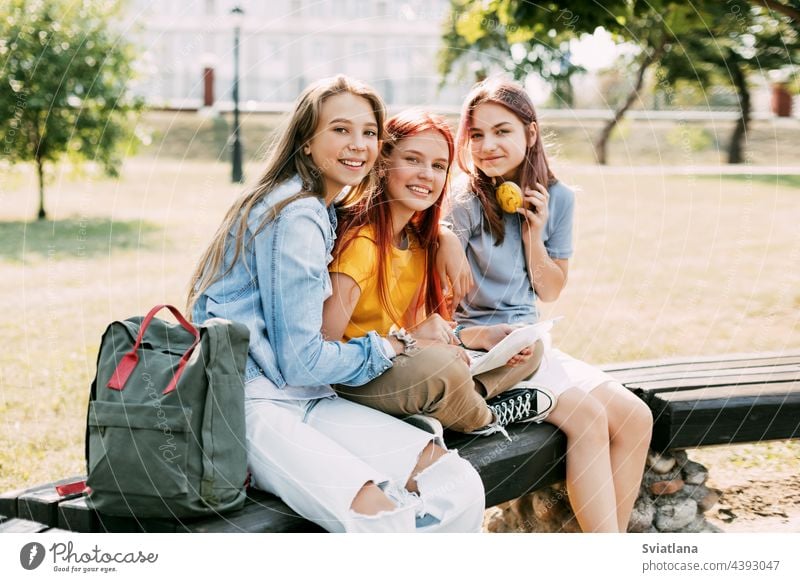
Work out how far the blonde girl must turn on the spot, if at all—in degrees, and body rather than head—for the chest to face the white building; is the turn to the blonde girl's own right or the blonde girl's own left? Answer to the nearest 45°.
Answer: approximately 135° to the blonde girl's own left

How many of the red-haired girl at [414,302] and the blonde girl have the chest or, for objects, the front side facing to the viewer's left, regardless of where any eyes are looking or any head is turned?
0

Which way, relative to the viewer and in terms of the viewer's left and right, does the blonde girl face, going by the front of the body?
facing the viewer and to the right of the viewer

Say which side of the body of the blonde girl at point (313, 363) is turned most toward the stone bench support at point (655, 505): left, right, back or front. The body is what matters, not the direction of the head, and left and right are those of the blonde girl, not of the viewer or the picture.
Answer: left

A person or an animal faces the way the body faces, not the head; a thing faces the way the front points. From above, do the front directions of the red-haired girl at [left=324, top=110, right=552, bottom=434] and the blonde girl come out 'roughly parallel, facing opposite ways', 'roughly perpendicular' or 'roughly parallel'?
roughly parallel

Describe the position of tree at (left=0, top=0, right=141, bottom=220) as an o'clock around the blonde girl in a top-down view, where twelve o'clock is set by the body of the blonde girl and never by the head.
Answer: The tree is roughly at 7 o'clock from the blonde girl.

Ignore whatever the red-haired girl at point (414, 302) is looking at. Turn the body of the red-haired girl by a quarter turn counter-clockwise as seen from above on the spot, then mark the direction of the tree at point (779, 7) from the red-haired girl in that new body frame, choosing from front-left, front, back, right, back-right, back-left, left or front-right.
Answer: front

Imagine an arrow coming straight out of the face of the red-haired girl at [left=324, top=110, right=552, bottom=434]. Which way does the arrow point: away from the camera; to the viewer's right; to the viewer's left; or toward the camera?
toward the camera
